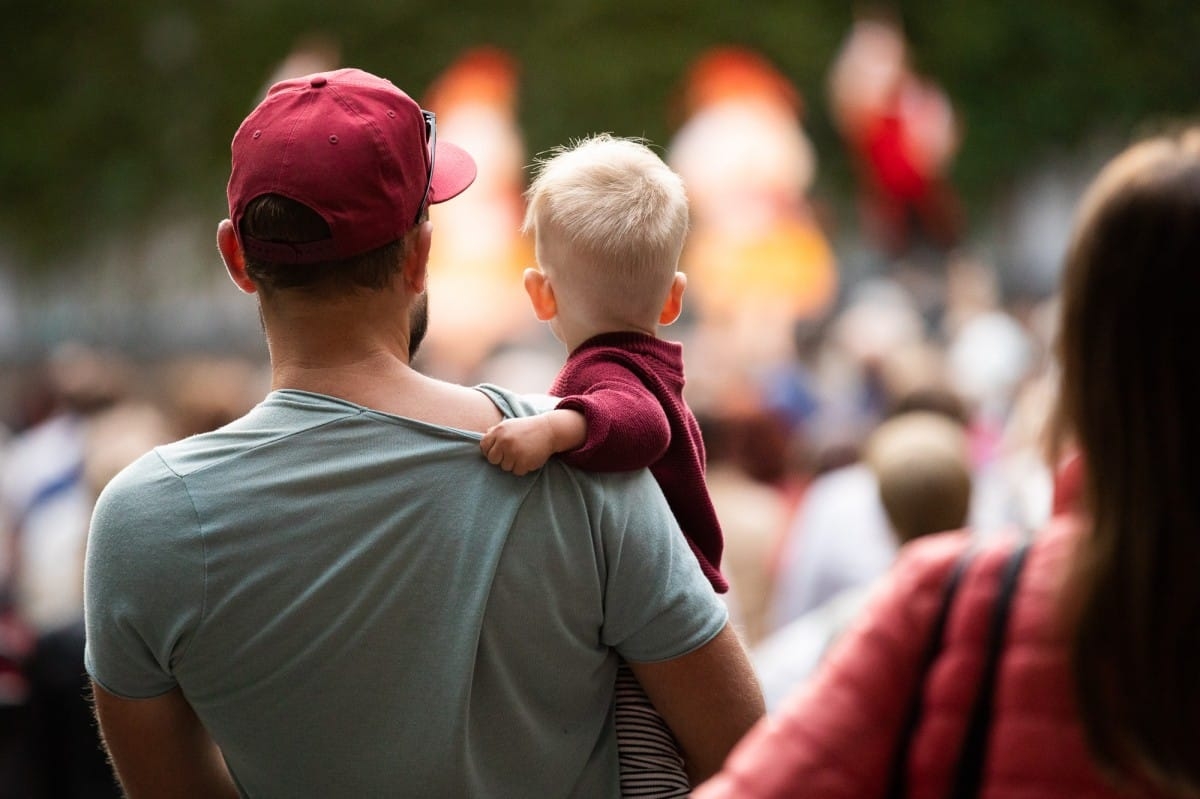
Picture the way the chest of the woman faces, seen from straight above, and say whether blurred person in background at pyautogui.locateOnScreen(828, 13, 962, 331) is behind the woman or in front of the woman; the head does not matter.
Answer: in front

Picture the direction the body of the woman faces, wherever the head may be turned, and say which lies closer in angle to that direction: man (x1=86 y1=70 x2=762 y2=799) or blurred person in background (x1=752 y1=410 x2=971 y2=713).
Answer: the blurred person in background

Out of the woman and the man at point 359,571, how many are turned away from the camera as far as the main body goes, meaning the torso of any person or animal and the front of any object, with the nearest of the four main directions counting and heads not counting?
2

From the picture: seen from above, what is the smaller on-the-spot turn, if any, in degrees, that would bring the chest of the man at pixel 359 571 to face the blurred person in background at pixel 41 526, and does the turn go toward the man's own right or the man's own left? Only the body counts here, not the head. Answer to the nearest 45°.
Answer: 0° — they already face them

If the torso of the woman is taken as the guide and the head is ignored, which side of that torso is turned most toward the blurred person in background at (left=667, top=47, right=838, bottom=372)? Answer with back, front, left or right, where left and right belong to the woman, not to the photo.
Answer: front

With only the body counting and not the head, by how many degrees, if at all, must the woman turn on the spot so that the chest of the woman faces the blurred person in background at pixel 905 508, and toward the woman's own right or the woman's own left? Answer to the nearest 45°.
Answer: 0° — they already face them

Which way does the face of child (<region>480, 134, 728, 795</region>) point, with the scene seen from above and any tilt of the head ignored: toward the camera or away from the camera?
away from the camera

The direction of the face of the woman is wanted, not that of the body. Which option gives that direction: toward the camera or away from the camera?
away from the camera

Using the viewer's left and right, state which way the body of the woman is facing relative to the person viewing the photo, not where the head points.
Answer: facing away from the viewer

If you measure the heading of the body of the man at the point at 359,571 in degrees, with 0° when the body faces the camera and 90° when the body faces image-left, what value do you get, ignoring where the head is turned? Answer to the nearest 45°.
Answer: approximately 180°

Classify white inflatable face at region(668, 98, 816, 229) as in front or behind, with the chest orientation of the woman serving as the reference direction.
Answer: in front
